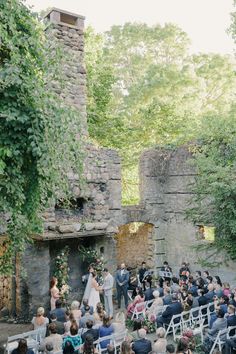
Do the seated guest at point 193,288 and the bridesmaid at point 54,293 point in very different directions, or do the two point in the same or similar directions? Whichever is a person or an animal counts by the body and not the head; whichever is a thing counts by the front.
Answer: very different directions

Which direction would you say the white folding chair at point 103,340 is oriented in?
away from the camera

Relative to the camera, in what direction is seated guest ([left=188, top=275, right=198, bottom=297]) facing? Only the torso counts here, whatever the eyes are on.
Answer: to the viewer's left

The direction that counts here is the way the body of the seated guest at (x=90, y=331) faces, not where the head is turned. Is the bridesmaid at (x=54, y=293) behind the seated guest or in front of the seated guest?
in front

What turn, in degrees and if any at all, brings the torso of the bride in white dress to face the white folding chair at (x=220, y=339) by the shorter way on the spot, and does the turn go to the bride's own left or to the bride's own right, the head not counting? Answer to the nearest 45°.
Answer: approximately 45° to the bride's own right

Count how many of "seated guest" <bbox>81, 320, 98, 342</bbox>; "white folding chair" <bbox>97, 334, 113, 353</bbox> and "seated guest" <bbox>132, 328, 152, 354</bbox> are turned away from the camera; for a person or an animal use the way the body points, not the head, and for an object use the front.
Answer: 3

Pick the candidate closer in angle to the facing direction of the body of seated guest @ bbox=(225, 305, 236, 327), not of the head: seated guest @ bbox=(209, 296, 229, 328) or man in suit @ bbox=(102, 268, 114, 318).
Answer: the man in suit

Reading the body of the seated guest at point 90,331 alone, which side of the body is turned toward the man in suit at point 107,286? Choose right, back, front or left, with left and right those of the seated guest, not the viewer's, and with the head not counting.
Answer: front

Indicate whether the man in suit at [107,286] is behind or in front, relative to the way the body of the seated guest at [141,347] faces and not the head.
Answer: in front

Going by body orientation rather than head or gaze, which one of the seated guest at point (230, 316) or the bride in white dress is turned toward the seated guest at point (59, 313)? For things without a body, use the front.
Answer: the seated guest at point (230, 316)

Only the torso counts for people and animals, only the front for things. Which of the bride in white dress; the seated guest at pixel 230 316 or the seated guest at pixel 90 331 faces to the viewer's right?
the bride in white dress

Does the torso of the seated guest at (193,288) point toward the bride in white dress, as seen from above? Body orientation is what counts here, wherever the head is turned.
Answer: yes

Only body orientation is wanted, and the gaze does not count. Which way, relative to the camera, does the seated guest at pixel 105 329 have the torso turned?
away from the camera

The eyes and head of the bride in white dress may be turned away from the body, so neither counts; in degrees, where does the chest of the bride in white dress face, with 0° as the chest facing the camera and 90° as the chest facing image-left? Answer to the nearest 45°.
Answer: approximately 270°

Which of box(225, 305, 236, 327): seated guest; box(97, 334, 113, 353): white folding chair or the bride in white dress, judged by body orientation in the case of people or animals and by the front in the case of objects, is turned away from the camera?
the white folding chair
